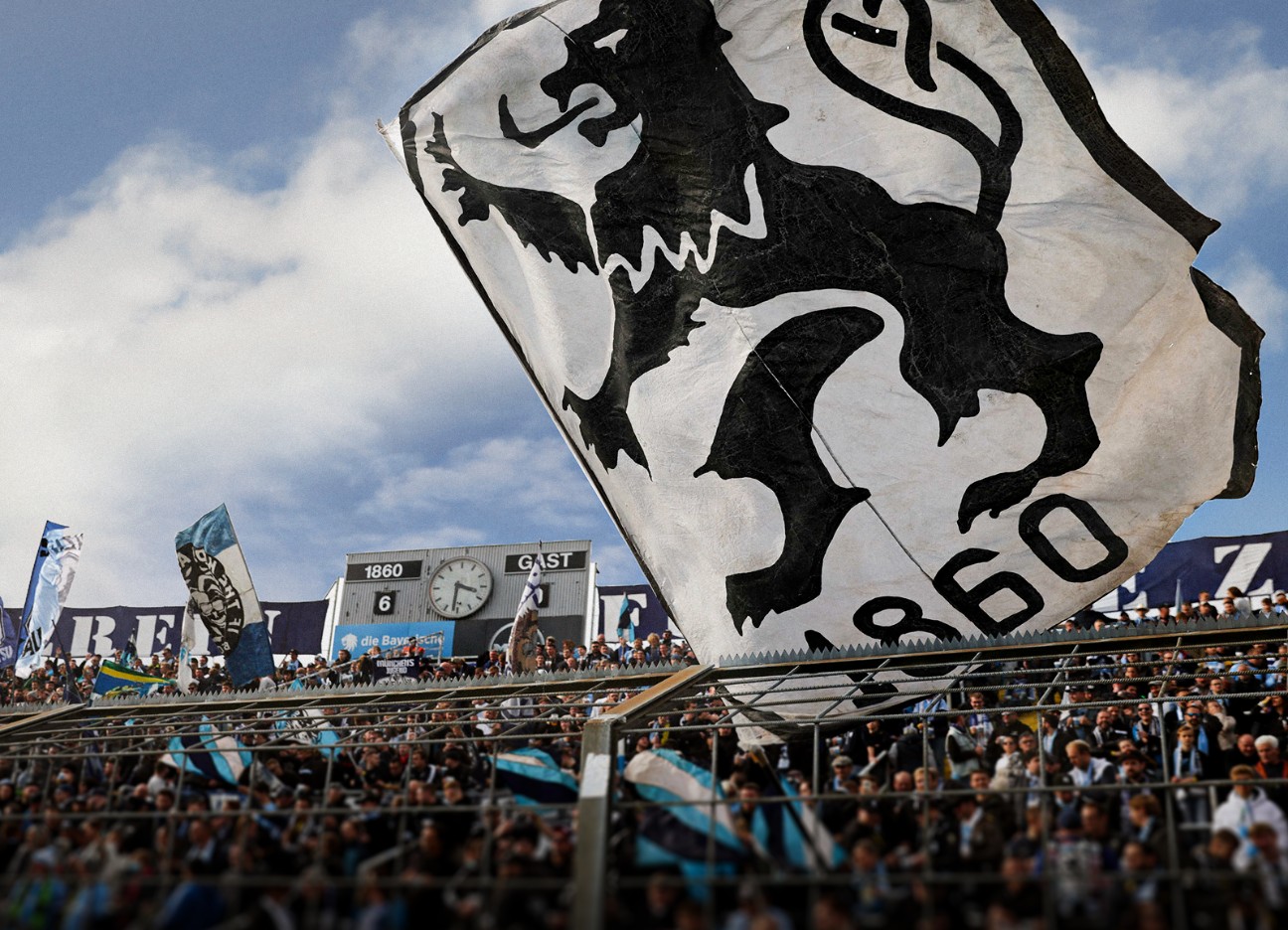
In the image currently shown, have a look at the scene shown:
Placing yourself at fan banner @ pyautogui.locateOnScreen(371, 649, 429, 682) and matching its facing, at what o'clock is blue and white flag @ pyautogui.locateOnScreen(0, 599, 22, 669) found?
The blue and white flag is roughly at 4 o'clock from the fan banner.

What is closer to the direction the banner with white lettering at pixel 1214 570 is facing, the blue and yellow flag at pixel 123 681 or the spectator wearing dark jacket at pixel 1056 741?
the spectator wearing dark jacket

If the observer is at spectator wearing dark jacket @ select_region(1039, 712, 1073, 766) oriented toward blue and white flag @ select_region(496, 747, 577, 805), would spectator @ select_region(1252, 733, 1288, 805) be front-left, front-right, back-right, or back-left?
back-left

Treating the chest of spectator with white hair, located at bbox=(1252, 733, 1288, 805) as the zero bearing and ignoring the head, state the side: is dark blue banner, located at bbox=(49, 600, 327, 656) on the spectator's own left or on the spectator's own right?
on the spectator's own right

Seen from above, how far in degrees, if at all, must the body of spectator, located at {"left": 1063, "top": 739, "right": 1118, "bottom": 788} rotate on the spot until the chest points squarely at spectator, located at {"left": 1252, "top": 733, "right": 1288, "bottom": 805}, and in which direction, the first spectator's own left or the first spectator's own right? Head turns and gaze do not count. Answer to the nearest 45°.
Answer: approximately 135° to the first spectator's own left
